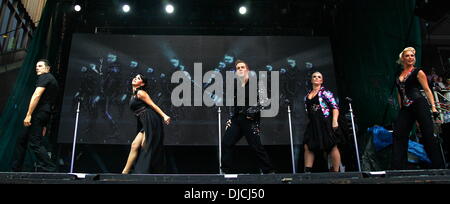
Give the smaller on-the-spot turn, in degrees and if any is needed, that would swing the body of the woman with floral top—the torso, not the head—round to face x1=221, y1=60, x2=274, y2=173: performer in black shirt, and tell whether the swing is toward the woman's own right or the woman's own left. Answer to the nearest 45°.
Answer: approximately 45° to the woman's own right

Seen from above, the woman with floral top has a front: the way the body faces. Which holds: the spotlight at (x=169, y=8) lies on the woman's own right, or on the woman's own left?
on the woman's own right

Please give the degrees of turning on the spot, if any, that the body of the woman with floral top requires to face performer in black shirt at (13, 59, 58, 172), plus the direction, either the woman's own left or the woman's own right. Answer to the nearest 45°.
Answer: approximately 45° to the woman's own right

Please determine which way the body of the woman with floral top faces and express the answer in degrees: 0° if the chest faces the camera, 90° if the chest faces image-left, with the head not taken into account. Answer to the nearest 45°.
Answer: approximately 45°

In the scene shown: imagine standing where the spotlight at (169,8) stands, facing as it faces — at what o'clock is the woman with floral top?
The woman with floral top is roughly at 11 o'clock from the spotlight.

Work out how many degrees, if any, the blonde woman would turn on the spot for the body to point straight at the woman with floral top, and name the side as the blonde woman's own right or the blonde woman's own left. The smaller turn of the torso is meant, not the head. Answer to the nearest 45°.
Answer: approximately 45° to the blonde woman's own right

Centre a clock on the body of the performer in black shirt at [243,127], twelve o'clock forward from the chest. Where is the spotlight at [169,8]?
The spotlight is roughly at 5 o'clock from the performer in black shirt.

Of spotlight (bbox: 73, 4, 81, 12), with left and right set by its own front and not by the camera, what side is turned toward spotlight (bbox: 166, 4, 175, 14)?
left

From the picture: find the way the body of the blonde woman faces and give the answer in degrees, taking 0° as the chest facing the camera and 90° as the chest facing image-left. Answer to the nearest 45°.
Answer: approximately 45°
